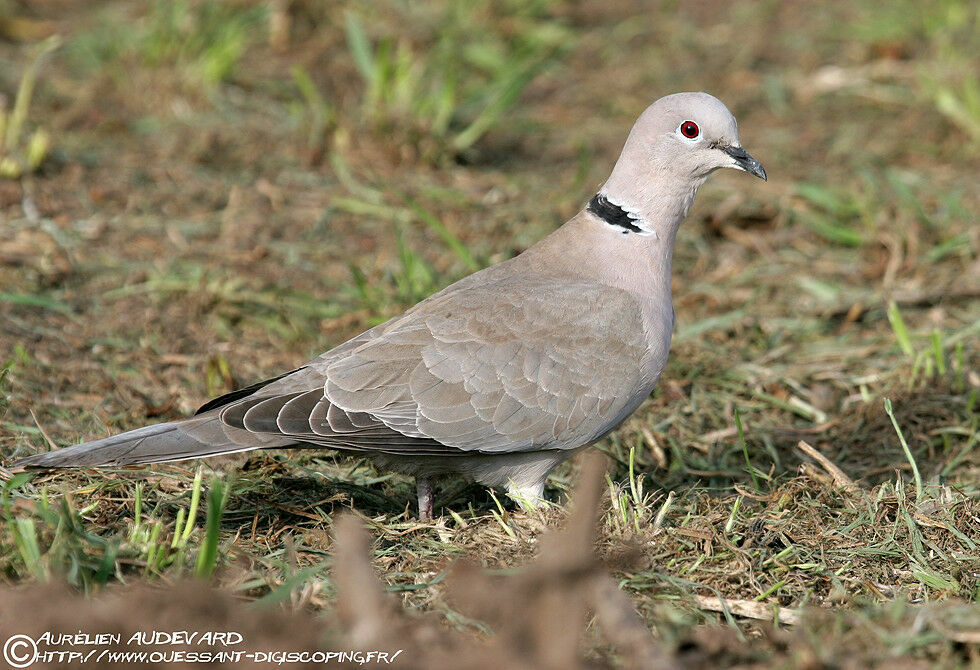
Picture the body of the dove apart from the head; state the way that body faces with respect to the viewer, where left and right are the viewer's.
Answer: facing to the right of the viewer

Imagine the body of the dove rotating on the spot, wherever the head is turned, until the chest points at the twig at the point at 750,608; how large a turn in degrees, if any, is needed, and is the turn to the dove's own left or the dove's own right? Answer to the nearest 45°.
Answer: approximately 45° to the dove's own right
